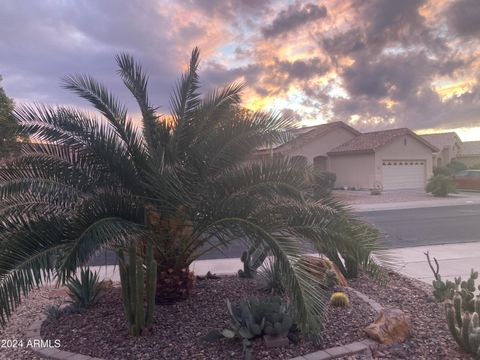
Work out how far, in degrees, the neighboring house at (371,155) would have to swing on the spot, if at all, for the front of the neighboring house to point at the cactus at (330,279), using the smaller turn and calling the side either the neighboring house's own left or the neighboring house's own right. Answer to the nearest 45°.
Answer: approximately 45° to the neighboring house's own right

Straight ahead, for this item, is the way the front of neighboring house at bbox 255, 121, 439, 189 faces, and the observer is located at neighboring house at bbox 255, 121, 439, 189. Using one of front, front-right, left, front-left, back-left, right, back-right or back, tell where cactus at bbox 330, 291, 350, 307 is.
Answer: front-right

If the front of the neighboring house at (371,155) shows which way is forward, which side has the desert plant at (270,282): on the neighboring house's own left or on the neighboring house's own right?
on the neighboring house's own right

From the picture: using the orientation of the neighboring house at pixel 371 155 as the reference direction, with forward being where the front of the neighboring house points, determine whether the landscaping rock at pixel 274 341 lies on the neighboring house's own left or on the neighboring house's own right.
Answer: on the neighboring house's own right

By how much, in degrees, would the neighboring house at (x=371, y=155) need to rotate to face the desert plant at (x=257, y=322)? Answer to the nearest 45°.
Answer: approximately 45° to its right

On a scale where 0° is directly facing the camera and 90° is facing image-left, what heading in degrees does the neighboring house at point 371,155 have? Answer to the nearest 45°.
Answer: approximately 315°
